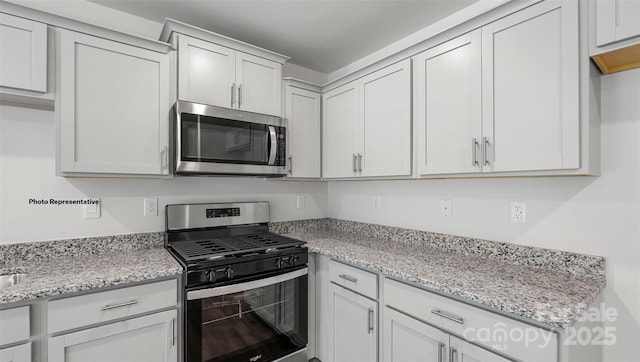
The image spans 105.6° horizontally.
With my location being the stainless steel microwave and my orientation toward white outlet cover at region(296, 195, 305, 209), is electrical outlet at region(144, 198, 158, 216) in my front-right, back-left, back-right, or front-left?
back-left

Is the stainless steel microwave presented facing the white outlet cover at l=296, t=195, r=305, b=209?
no

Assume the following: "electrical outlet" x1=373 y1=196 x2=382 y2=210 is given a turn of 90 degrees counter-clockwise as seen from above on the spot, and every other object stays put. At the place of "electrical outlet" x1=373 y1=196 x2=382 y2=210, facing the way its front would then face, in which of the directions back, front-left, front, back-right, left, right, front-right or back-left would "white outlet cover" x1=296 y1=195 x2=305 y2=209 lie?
back-right

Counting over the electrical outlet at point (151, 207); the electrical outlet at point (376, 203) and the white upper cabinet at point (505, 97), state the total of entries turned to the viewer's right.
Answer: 0

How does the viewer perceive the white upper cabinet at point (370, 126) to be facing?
facing the viewer and to the left of the viewer

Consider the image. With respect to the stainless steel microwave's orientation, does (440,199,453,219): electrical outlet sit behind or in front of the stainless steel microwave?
in front

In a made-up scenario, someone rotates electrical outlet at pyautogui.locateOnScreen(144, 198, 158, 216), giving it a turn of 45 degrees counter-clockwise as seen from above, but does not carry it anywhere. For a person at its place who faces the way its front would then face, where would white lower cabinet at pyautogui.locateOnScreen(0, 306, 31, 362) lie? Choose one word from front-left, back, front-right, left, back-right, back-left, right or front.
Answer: right

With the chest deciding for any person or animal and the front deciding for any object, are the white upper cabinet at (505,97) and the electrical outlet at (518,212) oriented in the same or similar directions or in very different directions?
same or similar directions

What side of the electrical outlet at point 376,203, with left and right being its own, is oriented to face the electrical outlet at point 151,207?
front

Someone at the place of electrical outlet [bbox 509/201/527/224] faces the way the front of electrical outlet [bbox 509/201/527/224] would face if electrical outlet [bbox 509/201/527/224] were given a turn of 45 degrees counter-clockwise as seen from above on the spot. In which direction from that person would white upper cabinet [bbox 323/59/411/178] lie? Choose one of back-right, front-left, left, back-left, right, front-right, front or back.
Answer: right

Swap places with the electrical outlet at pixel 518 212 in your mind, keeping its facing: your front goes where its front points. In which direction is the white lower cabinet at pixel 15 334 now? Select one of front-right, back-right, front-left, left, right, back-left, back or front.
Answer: front

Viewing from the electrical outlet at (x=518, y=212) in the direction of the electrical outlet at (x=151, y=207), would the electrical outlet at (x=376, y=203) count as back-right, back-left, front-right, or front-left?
front-right

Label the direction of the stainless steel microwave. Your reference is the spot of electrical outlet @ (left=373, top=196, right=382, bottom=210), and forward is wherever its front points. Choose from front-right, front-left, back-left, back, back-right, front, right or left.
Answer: front

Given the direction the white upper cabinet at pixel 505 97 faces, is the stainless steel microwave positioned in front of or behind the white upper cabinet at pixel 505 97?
in front

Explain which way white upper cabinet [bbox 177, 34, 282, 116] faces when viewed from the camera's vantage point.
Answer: facing the viewer and to the right of the viewer

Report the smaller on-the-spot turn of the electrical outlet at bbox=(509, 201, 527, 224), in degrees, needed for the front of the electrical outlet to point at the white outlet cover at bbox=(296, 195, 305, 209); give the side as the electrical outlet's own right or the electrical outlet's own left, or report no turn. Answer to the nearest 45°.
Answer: approximately 45° to the electrical outlet's own right

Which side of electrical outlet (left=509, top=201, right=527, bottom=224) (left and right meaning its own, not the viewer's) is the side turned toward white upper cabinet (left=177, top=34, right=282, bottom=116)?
right

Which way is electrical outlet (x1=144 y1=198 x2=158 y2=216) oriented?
toward the camera

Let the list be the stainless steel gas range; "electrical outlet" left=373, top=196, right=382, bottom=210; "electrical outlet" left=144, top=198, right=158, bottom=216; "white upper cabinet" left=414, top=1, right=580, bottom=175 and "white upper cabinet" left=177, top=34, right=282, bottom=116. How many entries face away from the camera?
0
